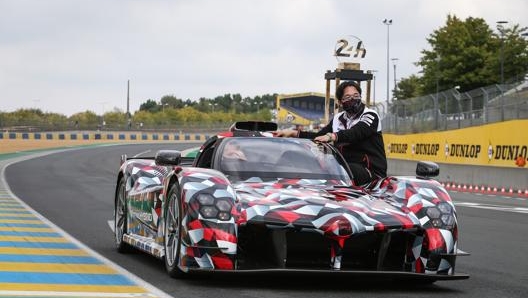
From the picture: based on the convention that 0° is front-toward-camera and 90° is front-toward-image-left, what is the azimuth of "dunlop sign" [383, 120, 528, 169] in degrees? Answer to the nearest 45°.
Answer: approximately 45°

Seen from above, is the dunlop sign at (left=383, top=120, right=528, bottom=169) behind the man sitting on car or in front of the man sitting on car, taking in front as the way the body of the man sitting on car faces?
behind

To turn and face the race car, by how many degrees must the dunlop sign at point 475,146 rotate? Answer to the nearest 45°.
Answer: approximately 45° to its left
